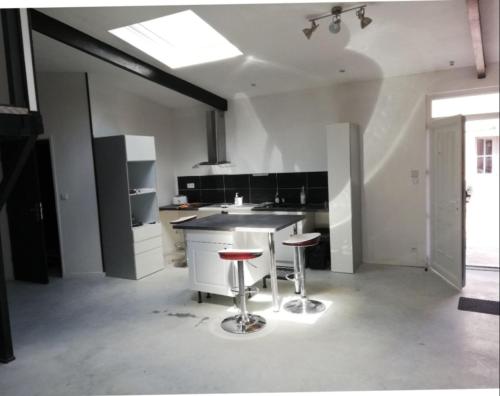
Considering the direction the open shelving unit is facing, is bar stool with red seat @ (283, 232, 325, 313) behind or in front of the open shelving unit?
in front

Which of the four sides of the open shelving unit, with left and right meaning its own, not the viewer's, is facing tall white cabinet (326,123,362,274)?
front

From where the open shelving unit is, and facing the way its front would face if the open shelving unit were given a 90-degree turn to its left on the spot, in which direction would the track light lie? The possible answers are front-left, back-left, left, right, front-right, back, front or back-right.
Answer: right

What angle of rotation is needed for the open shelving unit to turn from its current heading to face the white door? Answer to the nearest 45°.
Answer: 0° — it already faces it

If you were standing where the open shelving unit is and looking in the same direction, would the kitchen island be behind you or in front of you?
in front

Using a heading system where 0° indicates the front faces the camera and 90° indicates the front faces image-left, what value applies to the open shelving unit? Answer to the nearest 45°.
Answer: approximately 315°

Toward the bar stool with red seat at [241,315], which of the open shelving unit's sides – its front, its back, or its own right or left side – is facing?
front

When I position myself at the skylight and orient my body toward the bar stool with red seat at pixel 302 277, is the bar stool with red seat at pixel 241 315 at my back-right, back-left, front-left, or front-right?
front-right

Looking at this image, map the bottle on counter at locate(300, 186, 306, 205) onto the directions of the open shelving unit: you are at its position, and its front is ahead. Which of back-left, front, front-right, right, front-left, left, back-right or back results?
front-left

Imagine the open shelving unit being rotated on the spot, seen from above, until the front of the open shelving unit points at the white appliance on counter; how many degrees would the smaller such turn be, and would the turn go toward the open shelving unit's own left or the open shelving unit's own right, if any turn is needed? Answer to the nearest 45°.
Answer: approximately 90° to the open shelving unit's own left
